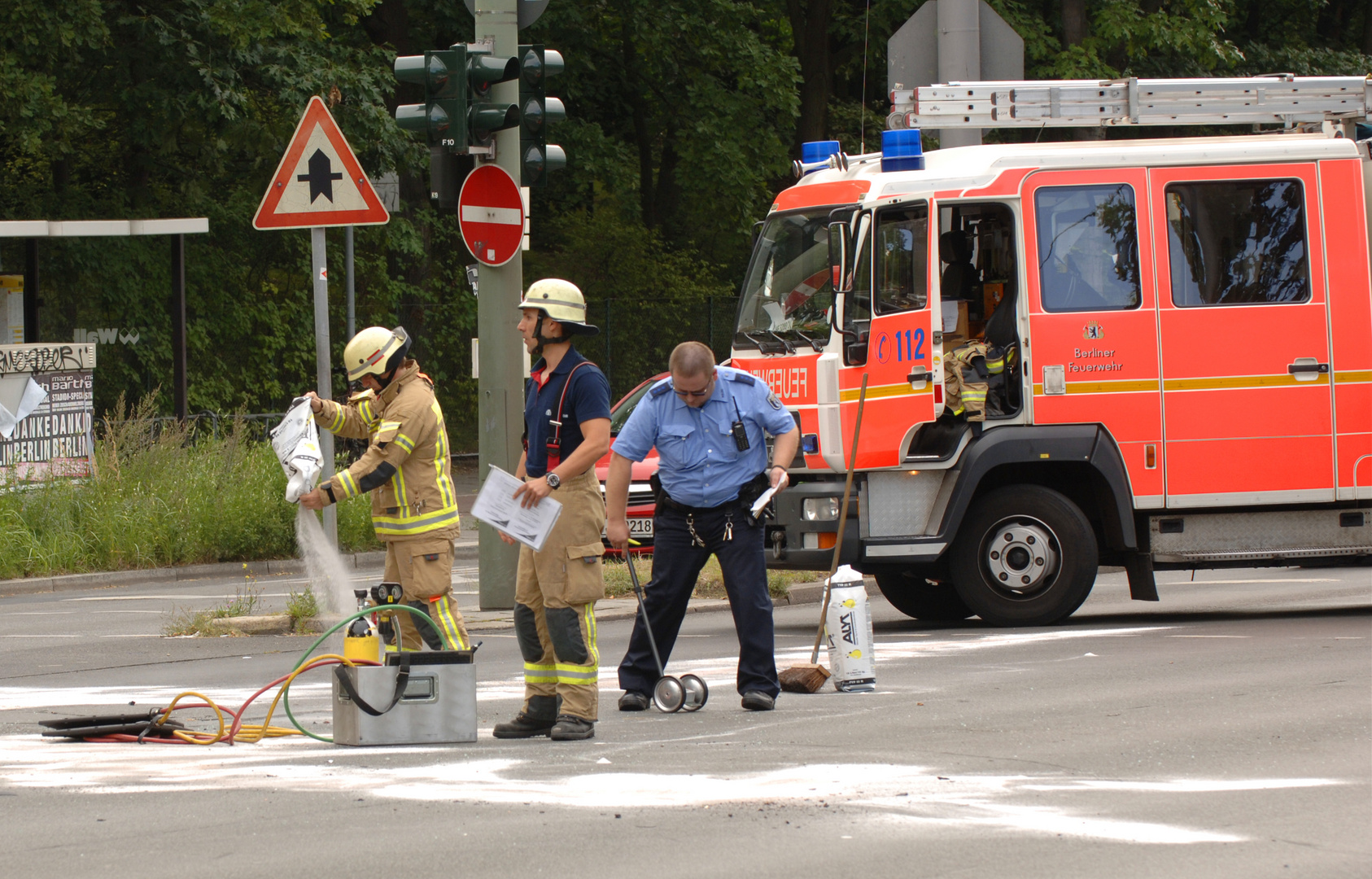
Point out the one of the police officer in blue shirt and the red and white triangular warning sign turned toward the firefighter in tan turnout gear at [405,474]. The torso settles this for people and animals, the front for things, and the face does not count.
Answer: the red and white triangular warning sign

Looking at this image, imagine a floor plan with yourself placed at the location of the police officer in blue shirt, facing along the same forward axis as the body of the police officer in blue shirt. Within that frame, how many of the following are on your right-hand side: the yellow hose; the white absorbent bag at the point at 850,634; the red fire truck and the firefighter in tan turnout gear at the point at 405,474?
2

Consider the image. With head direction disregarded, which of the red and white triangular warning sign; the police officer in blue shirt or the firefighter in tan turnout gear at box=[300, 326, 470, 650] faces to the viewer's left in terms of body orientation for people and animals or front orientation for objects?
the firefighter in tan turnout gear

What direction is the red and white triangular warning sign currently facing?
toward the camera

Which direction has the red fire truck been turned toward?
to the viewer's left

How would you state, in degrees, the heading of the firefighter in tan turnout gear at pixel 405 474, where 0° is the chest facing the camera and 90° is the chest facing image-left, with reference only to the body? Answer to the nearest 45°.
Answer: approximately 90°

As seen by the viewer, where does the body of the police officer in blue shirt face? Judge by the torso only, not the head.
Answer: toward the camera

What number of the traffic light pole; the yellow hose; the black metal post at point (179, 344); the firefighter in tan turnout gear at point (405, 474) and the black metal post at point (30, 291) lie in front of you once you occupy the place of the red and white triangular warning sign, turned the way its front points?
2

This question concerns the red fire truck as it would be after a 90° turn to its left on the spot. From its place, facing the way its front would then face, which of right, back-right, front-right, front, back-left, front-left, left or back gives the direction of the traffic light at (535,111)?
right

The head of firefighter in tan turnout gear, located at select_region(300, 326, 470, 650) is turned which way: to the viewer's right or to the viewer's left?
to the viewer's left

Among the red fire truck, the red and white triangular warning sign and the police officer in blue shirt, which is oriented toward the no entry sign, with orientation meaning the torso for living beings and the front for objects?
the red fire truck

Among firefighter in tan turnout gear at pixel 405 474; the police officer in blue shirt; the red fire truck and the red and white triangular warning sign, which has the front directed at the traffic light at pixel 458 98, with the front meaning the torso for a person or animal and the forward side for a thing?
the red fire truck

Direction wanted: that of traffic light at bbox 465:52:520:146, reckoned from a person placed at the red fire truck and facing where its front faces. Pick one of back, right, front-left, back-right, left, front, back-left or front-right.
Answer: front

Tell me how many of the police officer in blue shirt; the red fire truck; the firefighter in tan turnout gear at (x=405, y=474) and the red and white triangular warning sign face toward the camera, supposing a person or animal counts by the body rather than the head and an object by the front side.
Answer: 2

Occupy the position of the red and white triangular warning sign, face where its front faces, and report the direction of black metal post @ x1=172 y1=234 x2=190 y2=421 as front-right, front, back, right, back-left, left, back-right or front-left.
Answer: back
